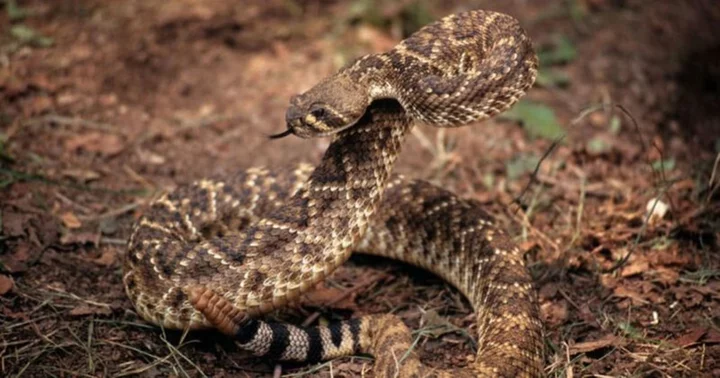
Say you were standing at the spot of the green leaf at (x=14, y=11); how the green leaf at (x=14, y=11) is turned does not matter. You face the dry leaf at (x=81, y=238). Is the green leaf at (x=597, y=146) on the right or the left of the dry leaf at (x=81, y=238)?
left

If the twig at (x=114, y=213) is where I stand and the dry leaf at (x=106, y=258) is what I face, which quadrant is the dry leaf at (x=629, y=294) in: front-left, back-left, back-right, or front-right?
front-left

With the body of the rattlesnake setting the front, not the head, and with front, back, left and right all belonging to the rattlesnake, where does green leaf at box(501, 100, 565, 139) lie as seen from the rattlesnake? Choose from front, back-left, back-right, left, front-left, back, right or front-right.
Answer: back-right

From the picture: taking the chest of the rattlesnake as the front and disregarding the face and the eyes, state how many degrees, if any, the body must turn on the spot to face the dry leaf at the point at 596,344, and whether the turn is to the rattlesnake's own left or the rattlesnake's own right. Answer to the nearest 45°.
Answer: approximately 180°

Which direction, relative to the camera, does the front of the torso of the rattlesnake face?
to the viewer's left

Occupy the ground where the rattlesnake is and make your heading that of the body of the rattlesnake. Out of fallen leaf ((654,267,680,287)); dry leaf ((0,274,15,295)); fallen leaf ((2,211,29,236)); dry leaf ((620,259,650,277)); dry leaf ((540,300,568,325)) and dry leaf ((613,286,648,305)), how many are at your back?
4

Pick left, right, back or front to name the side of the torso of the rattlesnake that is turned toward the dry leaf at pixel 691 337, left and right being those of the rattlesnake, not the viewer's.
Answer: back

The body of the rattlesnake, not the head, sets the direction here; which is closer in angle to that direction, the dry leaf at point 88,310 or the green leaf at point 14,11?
the dry leaf

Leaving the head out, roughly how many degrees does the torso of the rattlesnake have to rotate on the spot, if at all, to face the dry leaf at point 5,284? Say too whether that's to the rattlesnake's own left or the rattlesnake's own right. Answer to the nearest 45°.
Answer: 0° — it already faces it

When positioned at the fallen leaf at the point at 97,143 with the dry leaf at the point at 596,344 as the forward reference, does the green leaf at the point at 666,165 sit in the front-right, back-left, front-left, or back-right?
front-left

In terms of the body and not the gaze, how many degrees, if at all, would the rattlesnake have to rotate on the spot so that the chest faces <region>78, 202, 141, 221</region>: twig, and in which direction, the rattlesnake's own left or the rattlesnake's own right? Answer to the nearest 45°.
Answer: approximately 45° to the rattlesnake's own right

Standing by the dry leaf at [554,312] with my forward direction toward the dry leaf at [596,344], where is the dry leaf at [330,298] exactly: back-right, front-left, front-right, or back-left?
back-right

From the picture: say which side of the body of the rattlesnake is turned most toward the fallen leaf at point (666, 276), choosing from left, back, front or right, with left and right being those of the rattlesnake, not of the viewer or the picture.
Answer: back

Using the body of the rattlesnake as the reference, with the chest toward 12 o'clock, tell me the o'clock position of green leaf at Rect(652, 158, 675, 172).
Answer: The green leaf is roughly at 5 o'clock from the rattlesnake.

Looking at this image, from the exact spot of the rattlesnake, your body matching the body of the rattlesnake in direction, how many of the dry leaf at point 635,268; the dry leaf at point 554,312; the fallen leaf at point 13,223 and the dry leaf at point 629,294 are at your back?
3

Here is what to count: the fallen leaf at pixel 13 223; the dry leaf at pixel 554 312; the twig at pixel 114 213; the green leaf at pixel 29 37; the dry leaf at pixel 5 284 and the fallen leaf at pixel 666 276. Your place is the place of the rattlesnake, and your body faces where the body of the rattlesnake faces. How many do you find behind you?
2

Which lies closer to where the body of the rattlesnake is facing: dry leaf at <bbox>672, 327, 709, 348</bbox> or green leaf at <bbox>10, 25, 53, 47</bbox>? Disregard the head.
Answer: the green leaf

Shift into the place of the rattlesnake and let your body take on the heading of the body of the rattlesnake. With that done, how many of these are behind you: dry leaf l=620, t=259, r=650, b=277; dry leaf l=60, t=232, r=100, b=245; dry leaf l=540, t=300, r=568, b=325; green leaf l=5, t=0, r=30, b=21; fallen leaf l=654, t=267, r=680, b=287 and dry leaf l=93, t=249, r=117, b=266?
3

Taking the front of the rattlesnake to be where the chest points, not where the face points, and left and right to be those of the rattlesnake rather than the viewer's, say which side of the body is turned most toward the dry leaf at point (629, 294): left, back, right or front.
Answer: back

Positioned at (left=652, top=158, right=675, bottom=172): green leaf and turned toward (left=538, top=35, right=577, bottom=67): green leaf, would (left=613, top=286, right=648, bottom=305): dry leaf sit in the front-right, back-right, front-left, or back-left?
back-left

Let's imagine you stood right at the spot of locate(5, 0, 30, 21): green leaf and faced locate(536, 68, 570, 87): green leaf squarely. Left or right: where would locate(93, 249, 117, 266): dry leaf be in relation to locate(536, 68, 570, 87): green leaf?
right
